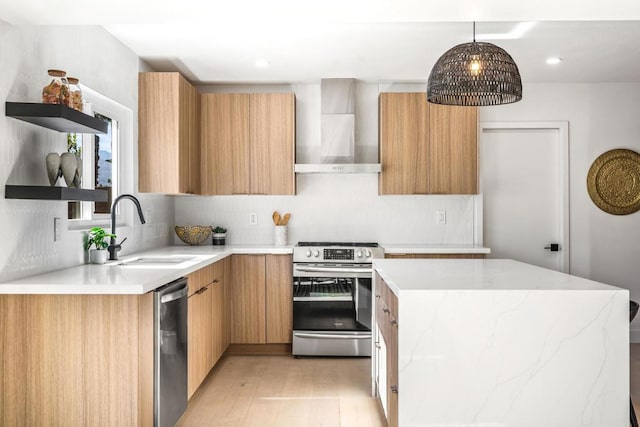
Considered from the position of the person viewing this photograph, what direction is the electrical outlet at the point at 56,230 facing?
facing the viewer and to the right of the viewer

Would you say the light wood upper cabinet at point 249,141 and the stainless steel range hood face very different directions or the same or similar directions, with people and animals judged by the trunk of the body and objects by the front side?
same or similar directions

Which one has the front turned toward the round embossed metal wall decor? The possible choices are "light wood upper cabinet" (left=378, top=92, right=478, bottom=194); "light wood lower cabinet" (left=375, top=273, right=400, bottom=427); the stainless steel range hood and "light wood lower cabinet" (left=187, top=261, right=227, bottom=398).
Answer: "light wood lower cabinet" (left=187, top=261, right=227, bottom=398)

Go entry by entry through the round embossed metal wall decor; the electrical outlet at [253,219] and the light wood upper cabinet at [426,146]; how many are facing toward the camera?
3

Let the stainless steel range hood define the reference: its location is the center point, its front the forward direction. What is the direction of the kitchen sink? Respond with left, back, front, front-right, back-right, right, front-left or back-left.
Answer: front-right

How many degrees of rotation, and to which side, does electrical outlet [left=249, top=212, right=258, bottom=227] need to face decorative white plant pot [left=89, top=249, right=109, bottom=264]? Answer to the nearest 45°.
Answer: approximately 45° to its right

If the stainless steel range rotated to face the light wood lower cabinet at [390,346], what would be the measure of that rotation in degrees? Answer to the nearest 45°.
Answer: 0° — it already faces it

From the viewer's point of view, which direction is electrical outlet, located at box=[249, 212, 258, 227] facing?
toward the camera

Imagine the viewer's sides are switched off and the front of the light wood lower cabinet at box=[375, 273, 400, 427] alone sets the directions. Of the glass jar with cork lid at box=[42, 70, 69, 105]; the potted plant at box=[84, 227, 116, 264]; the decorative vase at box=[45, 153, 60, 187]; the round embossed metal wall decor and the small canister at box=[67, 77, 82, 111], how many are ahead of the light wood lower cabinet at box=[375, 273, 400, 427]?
4

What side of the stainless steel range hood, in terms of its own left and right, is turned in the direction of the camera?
front

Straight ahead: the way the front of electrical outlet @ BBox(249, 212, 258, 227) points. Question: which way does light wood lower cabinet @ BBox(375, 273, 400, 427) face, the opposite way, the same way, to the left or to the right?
to the right

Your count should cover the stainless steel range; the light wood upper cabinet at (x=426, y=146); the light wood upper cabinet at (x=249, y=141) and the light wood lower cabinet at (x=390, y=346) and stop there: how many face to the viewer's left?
1

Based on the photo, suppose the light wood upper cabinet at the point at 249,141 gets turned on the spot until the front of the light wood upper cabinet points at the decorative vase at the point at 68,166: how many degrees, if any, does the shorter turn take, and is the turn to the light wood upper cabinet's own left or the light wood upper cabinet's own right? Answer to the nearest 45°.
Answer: approximately 45° to the light wood upper cabinet's own right

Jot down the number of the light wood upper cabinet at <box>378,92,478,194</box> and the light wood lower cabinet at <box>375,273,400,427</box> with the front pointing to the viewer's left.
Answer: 1

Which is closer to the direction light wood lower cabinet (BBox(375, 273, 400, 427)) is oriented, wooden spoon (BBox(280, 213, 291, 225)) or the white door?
the wooden spoon

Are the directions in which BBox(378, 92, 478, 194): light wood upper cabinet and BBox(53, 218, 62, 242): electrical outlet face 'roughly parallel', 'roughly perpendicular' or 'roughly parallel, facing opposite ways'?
roughly perpendicular

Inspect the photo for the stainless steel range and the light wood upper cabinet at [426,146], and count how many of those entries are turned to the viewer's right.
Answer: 0

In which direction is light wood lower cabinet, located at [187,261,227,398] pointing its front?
to the viewer's right
